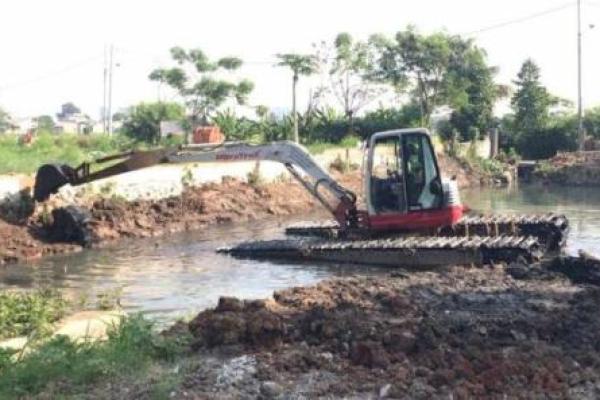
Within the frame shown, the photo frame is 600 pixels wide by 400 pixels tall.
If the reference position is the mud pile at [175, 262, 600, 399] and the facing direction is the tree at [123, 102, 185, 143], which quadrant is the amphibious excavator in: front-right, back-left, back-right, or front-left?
front-right

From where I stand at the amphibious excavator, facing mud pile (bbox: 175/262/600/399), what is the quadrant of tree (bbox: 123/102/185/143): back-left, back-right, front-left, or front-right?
back-right

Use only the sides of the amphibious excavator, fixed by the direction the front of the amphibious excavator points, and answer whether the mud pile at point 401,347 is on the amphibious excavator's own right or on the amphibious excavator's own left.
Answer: on the amphibious excavator's own left

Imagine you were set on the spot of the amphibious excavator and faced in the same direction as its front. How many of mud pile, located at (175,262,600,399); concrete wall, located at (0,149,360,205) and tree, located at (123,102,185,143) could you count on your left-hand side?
1

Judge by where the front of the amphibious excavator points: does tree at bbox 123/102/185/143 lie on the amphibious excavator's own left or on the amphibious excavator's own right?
on the amphibious excavator's own right

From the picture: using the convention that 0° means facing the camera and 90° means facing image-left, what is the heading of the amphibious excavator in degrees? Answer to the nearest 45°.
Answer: approximately 90°

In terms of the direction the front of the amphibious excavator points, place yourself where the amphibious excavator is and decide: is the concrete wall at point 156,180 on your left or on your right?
on your right
